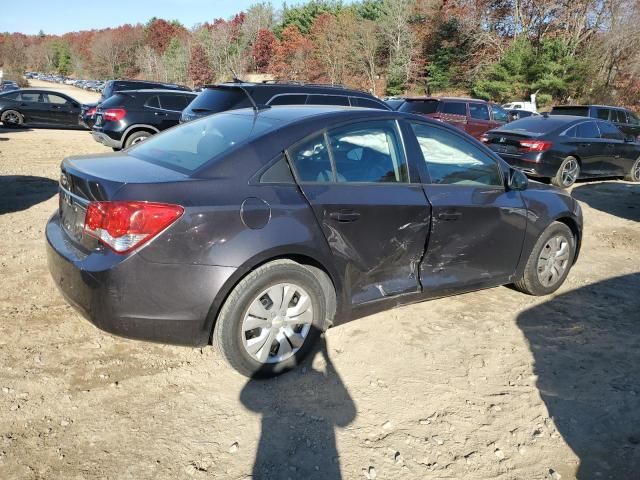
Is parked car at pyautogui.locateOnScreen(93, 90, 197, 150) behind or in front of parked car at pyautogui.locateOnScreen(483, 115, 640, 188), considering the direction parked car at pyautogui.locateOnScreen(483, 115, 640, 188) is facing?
behind

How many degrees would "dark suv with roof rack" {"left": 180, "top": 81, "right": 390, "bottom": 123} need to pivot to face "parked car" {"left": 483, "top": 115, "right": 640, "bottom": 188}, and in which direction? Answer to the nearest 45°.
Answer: approximately 45° to its right

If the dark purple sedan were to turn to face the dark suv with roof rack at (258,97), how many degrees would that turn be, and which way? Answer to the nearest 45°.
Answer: approximately 45° to its left

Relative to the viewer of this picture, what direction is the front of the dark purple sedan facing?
facing away from the viewer and to the right of the viewer

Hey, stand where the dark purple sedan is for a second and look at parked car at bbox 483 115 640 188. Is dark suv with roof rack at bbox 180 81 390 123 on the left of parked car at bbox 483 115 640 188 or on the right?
left

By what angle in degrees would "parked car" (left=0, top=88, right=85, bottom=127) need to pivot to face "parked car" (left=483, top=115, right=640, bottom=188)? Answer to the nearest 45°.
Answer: approximately 45° to its right

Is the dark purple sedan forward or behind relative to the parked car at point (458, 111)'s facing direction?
behind

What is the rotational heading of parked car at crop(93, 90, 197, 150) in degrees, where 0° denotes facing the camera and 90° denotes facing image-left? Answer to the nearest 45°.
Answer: approximately 225°

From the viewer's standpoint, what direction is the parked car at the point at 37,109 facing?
to the viewer's right

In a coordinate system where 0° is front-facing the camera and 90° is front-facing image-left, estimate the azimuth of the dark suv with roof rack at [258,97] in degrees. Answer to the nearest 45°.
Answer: approximately 225°
